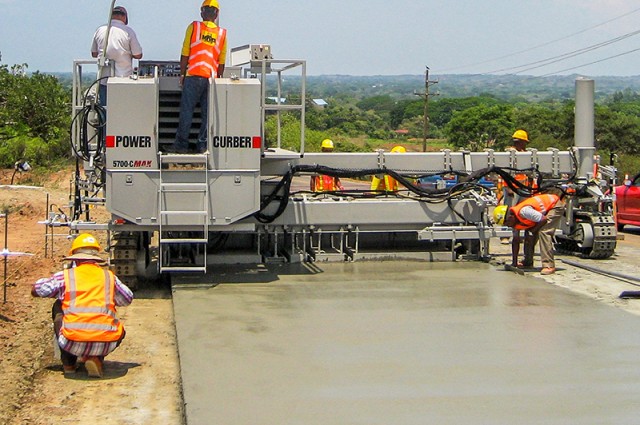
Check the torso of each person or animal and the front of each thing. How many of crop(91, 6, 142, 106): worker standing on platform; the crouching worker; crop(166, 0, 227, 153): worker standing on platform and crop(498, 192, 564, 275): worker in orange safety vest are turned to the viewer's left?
1

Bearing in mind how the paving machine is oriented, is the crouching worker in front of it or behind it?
behind

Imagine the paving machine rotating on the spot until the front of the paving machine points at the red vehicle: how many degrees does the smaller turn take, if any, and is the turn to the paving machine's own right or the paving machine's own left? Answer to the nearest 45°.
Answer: approximately 45° to the paving machine's own right

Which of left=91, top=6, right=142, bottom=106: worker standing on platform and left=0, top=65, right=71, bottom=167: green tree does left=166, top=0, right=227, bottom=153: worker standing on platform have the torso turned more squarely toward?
the green tree

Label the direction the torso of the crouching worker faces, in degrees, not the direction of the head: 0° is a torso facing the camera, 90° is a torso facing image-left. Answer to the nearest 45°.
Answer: approximately 180°

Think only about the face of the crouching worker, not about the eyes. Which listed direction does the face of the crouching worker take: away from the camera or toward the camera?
away from the camera

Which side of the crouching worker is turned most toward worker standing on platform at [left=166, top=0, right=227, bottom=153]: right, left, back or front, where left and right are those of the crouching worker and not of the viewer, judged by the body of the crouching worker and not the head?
front

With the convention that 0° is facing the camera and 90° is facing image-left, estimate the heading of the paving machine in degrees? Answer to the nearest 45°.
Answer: approximately 180°

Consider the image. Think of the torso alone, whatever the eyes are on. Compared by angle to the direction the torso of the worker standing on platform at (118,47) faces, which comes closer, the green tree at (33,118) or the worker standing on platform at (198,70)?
the green tree

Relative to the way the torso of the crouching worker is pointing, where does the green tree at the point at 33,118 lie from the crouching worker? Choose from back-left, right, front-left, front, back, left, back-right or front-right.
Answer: front

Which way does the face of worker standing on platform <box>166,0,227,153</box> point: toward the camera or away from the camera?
away from the camera

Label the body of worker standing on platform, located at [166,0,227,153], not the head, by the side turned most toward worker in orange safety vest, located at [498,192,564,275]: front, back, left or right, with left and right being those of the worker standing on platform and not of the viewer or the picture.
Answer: right

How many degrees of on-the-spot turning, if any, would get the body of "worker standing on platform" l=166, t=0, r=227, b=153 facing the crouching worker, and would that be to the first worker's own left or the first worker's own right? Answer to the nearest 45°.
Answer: approximately 180°

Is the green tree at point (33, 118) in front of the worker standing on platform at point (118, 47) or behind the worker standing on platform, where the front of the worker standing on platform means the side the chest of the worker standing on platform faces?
in front

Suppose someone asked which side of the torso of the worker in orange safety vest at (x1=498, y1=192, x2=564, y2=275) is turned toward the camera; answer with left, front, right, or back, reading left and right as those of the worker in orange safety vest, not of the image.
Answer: left

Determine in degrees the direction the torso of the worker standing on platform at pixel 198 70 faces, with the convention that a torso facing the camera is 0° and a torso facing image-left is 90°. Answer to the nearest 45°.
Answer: approximately 180°

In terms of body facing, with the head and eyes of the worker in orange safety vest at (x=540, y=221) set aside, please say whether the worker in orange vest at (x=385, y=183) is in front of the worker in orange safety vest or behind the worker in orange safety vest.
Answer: in front

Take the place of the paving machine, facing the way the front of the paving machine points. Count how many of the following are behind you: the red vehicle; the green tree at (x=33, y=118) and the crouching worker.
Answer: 1
